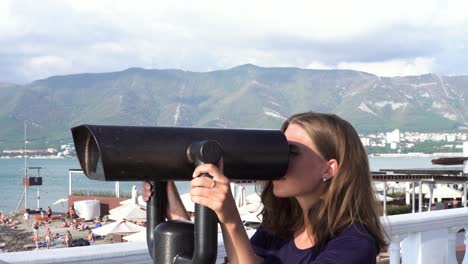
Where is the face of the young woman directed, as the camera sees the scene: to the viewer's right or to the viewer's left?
to the viewer's left

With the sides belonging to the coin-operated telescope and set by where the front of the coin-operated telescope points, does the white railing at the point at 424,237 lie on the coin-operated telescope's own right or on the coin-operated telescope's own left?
on the coin-operated telescope's own right

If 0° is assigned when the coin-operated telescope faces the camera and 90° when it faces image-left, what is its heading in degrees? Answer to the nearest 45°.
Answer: approximately 90°

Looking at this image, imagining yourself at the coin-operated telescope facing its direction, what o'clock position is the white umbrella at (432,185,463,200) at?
The white umbrella is roughly at 4 o'clock from the coin-operated telescope.

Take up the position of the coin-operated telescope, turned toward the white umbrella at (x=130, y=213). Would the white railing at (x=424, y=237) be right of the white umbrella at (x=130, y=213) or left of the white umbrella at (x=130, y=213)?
right

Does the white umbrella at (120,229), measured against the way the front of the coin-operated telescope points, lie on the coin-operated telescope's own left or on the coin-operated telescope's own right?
on the coin-operated telescope's own right

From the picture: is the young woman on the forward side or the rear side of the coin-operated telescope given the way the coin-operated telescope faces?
on the rear side

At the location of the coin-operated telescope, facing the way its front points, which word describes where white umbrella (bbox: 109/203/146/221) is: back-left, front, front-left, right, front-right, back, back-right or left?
right
